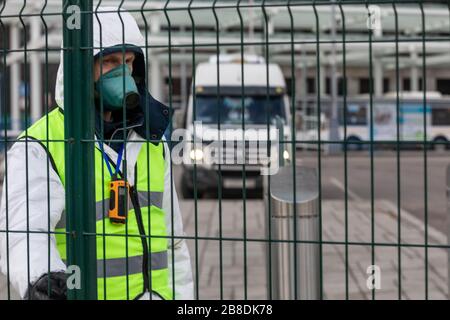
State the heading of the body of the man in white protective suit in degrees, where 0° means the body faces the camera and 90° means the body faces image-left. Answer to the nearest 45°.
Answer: approximately 315°
